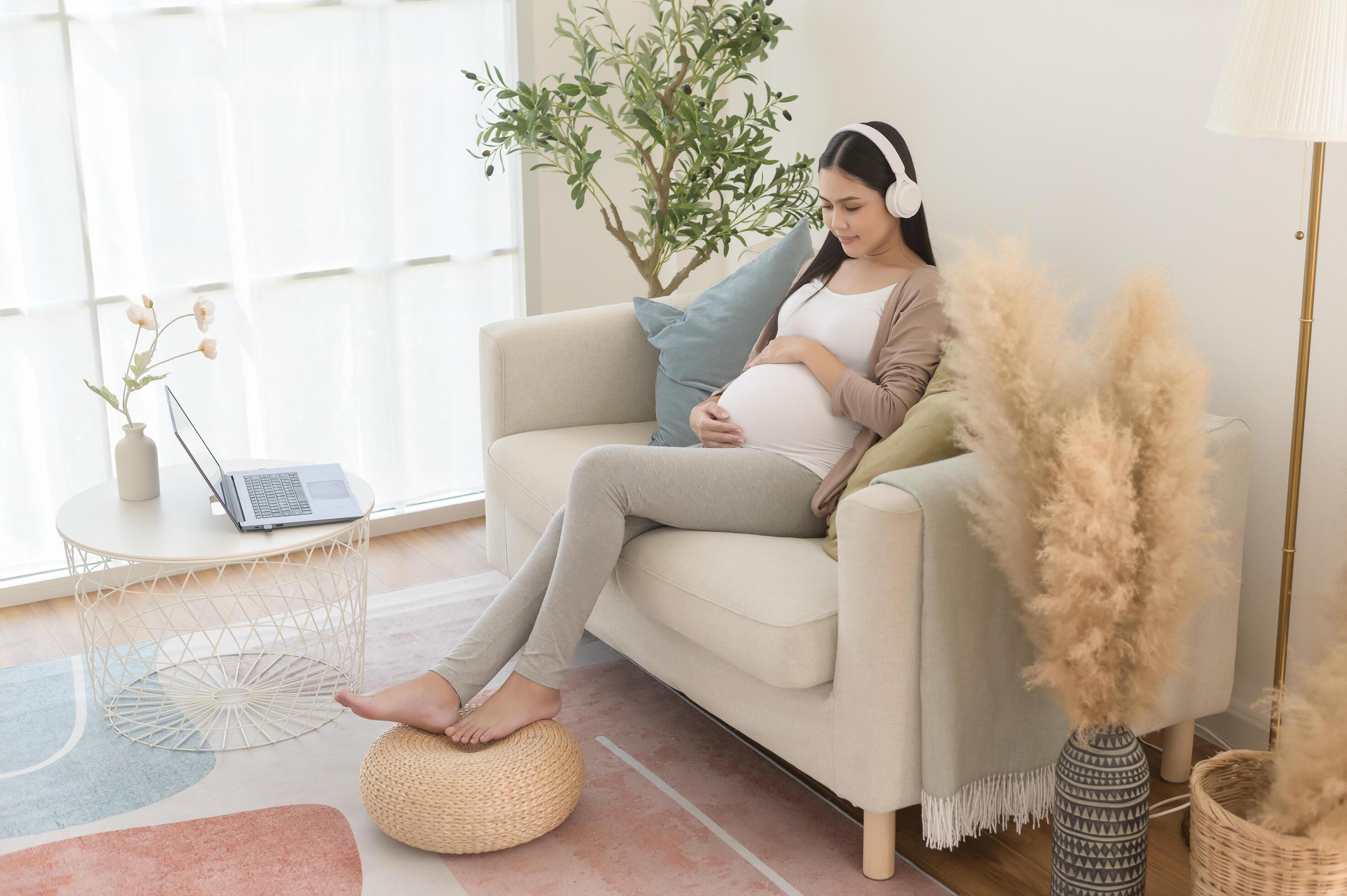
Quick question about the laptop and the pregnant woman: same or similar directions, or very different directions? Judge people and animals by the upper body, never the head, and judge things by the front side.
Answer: very different directions

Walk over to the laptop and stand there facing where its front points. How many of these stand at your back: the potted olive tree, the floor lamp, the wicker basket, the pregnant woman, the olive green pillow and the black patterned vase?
0

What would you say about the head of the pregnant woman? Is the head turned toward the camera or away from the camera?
toward the camera

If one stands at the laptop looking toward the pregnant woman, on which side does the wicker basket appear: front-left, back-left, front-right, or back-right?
front-right

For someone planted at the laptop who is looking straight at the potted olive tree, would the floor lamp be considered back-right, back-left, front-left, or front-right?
front-right

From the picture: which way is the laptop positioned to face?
to the viewer's right

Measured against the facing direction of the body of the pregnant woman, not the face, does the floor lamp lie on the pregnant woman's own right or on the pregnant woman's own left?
on the pregnant woman's own left

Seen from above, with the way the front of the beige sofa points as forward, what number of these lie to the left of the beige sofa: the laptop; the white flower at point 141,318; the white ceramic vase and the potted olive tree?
0

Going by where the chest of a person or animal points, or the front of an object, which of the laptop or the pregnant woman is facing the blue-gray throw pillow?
the laptop

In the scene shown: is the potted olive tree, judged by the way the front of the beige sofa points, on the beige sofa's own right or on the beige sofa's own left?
on the beige sofa's own right

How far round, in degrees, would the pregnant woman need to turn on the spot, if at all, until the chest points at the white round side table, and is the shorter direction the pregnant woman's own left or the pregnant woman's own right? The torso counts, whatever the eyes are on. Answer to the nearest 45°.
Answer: approximately 45° to the pregnant woman's own right

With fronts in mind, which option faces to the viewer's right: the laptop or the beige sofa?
the laptop

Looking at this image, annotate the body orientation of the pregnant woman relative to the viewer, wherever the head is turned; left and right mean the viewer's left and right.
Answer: facing the viewer and to the left of the viewer

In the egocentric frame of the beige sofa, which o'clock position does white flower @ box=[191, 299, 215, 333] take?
The white flower is roughly at 2 o'clock from the beige sofa.

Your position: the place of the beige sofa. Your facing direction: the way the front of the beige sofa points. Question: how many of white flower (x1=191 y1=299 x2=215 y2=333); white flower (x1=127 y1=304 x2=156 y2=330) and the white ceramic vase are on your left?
0

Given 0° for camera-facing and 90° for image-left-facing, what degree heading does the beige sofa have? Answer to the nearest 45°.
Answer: approximately 45°

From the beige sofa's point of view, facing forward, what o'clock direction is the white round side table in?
The white round side table is roughly at 2 o'clock from the beige sofa.
